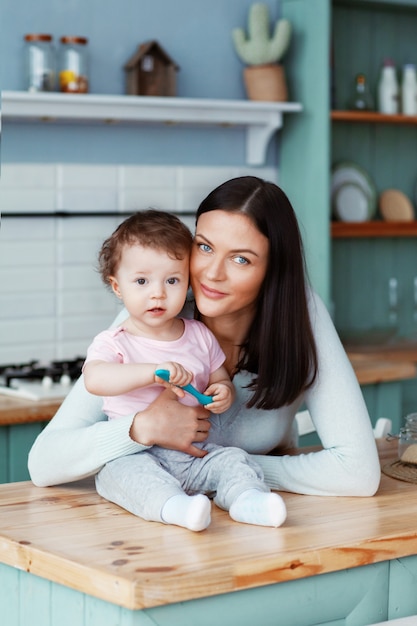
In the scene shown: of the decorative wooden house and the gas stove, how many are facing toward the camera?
2

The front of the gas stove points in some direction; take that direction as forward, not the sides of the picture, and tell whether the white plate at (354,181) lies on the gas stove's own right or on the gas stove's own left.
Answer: on the gas stove's own left

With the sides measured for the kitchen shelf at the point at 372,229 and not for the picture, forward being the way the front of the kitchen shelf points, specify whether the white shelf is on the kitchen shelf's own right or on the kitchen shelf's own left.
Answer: on the kitchen shelf's own right

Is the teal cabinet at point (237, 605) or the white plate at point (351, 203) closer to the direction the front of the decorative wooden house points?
the teal cabinet

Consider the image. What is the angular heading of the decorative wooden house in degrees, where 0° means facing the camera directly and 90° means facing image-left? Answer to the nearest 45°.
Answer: approximately 0°

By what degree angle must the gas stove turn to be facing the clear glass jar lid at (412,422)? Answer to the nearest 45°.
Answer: approximately 45° to its left

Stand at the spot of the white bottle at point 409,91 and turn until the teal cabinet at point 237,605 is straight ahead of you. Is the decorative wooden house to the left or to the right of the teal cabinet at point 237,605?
right
